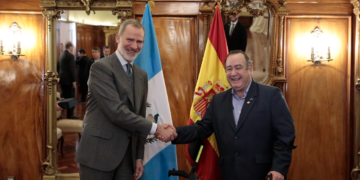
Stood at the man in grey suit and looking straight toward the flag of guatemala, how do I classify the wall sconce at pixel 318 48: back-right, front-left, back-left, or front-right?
front-right

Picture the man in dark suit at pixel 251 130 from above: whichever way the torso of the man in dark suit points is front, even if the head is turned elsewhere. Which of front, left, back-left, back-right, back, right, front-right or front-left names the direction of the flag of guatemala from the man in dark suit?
right

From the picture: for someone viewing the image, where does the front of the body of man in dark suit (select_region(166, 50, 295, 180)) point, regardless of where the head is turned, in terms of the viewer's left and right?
facing the viewer and to the left of the viewer

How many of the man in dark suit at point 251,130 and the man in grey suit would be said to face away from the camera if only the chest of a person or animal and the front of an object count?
0

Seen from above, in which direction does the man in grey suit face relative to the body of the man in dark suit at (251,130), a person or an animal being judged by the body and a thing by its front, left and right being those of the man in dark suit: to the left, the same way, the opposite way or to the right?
to the left

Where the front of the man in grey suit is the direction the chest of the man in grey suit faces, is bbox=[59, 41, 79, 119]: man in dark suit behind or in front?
behind

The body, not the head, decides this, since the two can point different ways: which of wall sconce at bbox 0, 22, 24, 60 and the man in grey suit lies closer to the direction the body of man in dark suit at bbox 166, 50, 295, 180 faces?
the man in grey suit

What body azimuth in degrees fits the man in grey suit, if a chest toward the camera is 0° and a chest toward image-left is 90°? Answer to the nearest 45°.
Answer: approximately 315°

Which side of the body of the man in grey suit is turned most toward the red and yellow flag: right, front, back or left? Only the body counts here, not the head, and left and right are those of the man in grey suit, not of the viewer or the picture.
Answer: left

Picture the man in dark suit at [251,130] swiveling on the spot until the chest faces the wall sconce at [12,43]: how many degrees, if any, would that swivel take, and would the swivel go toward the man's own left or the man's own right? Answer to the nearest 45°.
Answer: approximately 90° to the man's own right

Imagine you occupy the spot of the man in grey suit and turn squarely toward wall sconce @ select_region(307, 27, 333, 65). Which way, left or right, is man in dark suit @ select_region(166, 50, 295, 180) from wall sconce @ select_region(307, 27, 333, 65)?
right

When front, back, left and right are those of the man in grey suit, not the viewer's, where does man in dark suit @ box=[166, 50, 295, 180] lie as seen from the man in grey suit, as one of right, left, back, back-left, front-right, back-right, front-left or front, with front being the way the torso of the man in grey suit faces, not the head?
front-left

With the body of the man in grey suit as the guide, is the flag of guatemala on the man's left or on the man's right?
on the man's left

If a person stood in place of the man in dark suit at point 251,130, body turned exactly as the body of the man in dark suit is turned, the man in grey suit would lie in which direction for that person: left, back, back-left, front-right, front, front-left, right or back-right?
front-right
